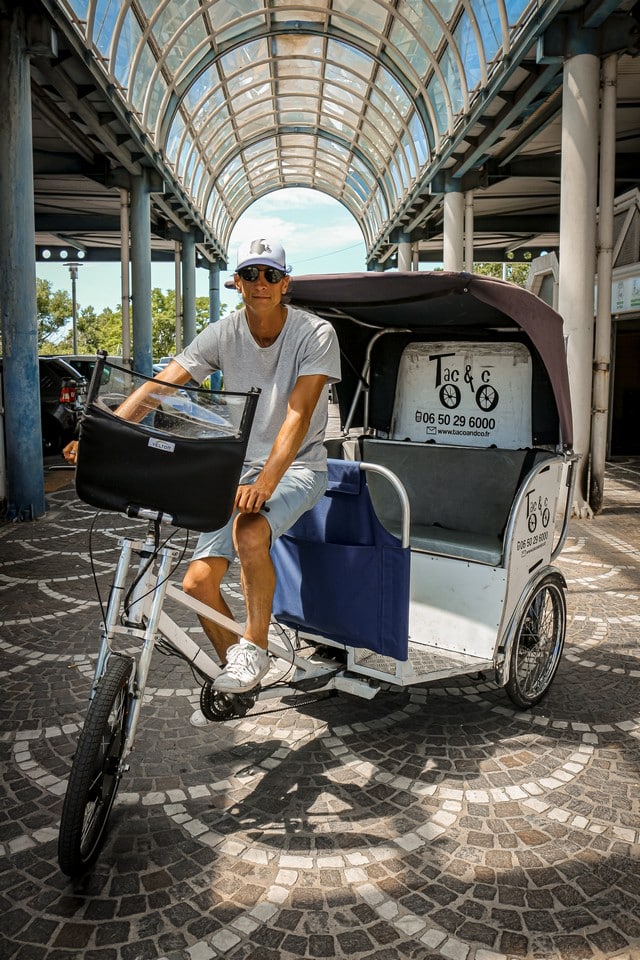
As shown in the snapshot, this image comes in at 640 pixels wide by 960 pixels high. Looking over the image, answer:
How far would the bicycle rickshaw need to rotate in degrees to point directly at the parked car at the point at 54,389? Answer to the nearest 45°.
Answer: approximately 90° to its right

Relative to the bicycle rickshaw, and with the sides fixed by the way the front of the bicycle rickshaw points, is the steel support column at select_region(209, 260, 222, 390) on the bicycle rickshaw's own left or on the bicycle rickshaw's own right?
on the bicycle rickshaw's own right

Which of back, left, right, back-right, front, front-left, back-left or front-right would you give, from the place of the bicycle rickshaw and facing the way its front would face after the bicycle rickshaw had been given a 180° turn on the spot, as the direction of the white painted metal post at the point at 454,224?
front-left

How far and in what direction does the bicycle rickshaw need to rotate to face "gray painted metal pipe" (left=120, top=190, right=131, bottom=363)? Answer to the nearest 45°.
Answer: approximately 135° to its right

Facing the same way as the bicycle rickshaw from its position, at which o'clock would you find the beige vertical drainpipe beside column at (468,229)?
The beige vertical drainpipe beside column is roughly at 5 o'clock from the bicycle rickshaw.

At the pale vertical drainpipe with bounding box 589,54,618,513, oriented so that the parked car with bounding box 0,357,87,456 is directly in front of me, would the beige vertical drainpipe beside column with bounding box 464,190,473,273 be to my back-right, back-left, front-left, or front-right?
front-right

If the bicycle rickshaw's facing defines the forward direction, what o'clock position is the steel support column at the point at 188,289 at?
The steel support column is roughly at 4 o'clock from the bicycle rickshaw.

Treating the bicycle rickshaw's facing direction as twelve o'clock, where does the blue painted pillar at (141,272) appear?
The blue painted pillar is roughly at 4 o'clock from the bicycle rickshaw.

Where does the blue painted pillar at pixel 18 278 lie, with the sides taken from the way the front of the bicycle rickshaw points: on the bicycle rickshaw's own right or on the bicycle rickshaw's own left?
on the bicycle rickshaw's own right

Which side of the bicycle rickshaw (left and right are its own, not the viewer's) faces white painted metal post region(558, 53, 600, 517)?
back

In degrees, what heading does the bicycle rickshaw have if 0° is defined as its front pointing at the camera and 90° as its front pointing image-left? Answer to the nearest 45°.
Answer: approximately 45°
